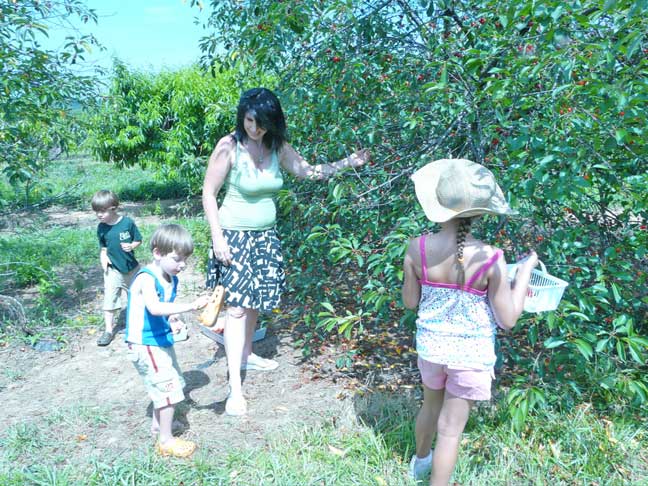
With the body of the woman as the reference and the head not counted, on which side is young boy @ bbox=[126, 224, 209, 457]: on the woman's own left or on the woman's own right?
on the woman's own right

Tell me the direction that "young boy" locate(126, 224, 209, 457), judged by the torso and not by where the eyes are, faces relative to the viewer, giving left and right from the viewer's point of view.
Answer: facing to the right of the viewer

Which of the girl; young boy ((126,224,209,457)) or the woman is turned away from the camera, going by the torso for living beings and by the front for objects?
the girl

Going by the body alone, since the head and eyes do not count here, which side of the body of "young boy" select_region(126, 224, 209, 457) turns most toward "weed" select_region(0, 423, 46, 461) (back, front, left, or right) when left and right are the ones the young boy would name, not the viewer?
back

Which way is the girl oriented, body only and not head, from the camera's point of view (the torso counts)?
away from the camera

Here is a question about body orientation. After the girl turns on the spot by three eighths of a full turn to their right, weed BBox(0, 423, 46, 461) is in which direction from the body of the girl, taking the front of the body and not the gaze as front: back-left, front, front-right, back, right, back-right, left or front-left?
back-right

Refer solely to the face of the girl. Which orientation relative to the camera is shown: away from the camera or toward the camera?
away from the camera

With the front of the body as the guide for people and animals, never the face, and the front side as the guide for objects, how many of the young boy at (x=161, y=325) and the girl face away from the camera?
1

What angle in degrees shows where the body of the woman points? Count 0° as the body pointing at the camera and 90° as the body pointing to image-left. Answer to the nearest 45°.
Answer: approximately 315°

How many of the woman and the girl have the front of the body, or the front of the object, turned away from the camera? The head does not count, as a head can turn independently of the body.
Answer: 1
